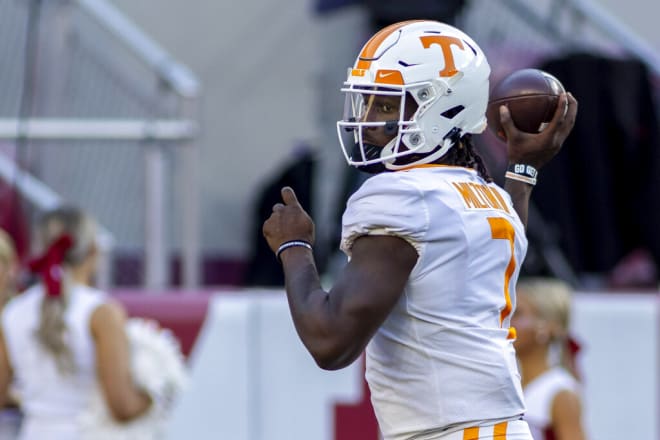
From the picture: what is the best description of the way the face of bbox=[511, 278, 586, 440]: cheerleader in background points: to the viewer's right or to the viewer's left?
to the viewer's left

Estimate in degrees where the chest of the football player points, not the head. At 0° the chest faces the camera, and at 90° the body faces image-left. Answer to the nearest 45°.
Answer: approximately 135°

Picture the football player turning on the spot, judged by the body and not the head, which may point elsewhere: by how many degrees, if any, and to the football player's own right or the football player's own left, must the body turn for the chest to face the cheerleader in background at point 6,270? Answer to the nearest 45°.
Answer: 0° — they already face them

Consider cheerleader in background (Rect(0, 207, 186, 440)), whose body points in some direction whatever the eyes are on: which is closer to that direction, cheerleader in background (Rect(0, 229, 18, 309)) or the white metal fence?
the white metal fence

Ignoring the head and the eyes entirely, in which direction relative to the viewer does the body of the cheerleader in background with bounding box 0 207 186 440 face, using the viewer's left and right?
facing away from the viewer and to the right of the viewer

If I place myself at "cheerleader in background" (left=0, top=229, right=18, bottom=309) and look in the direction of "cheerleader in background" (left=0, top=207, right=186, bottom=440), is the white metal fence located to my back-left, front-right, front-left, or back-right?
back-left

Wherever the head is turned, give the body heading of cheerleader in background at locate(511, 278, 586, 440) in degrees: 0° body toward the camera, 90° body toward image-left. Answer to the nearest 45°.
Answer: approximately 90°
